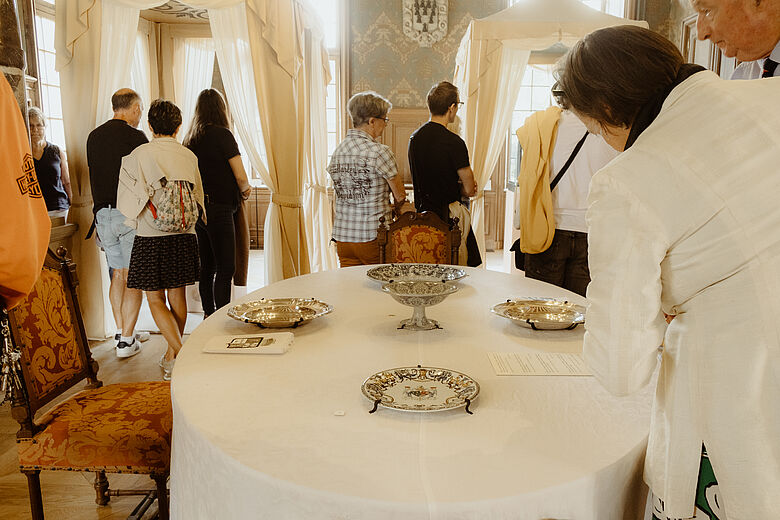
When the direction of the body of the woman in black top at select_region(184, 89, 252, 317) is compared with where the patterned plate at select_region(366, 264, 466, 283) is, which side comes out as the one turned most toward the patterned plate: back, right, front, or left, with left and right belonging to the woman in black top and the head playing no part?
right

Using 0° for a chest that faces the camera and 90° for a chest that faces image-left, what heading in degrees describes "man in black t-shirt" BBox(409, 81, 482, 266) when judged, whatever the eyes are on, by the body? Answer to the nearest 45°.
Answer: approximately 225°

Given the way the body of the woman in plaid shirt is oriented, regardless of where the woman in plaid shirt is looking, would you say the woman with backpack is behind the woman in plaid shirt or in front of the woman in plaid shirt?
behind

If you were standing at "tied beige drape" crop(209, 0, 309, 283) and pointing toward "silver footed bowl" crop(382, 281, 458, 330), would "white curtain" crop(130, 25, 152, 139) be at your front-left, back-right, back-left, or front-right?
back-right

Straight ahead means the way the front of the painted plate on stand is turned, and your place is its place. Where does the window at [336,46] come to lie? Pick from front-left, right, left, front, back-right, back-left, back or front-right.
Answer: back

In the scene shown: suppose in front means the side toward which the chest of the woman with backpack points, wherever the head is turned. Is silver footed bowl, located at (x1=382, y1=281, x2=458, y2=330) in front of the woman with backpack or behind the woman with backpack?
behind

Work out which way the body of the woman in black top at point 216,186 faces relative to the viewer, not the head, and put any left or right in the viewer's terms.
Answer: facing away from the viewer and to the right of the viewer

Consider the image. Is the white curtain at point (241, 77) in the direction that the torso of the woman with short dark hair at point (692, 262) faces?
yes

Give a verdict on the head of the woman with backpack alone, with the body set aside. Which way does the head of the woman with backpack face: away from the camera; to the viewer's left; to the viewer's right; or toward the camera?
away from the camera

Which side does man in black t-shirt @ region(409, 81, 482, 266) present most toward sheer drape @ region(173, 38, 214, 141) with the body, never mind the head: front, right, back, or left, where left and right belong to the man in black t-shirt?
left

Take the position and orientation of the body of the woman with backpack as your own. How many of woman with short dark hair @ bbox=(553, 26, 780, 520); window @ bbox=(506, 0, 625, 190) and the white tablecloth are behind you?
2

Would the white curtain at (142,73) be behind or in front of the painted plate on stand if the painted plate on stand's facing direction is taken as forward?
behind

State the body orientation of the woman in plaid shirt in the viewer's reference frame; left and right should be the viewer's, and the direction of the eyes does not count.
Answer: facing away from the viewer and to the right of the viewer

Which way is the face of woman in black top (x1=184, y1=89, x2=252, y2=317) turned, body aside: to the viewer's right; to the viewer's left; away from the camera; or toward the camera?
away from the camera
